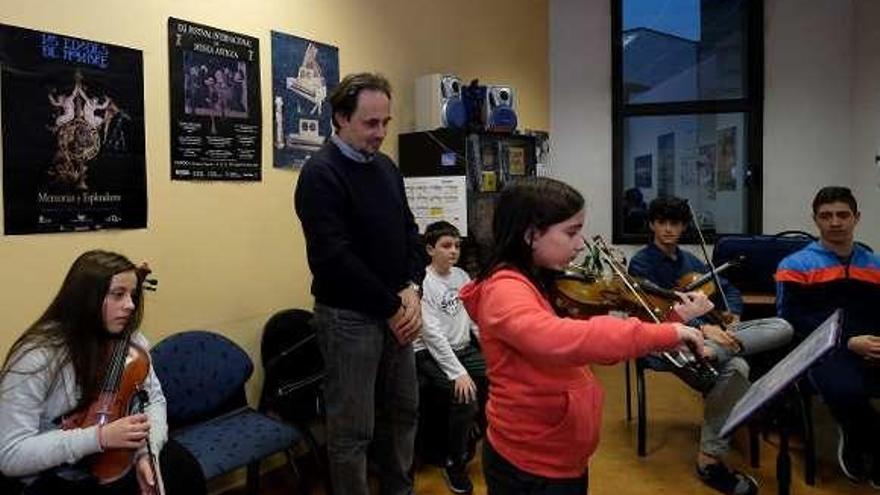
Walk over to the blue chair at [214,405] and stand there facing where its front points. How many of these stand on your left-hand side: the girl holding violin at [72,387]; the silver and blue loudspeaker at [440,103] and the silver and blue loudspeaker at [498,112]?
2

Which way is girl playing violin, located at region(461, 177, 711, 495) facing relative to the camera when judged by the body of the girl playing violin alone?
to the viewer's right

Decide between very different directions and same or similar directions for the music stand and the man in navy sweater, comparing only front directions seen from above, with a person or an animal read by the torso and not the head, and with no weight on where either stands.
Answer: very different directions

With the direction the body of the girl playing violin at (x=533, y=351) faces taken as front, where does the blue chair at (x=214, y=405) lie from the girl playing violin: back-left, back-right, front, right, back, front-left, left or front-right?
back-left

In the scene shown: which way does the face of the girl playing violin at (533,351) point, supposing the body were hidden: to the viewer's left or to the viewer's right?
to the viewer's right

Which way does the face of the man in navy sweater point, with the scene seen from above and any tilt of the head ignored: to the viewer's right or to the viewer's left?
to the viewer's right

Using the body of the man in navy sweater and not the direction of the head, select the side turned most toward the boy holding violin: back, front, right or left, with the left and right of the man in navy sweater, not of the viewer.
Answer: left

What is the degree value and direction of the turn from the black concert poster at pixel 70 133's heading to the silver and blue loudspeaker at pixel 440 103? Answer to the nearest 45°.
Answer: approximately 90° to its left
